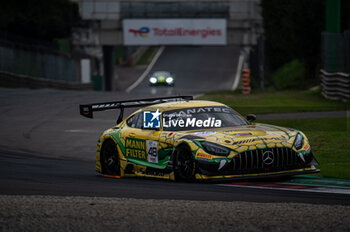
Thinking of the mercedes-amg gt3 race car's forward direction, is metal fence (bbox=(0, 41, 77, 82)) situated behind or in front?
behind

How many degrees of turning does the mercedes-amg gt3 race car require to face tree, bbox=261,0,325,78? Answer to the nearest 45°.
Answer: approximately 135° to its left

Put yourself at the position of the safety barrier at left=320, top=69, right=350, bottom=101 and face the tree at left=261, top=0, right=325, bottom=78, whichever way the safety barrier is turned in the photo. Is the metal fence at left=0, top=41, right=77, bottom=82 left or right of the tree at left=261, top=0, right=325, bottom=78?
left

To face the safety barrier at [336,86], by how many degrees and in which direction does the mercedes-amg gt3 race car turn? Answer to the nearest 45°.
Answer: approximately 135° to its left

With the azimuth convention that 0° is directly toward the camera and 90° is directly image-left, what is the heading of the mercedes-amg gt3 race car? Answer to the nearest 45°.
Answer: approximately 315°

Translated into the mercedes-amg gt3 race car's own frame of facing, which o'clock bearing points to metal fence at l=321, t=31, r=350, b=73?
The metal fence is roughly at 8 o'clock from the mercedes-amg gt3 race car.

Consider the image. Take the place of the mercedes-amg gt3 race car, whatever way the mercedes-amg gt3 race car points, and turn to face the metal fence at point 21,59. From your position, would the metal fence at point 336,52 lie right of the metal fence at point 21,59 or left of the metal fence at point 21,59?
right
